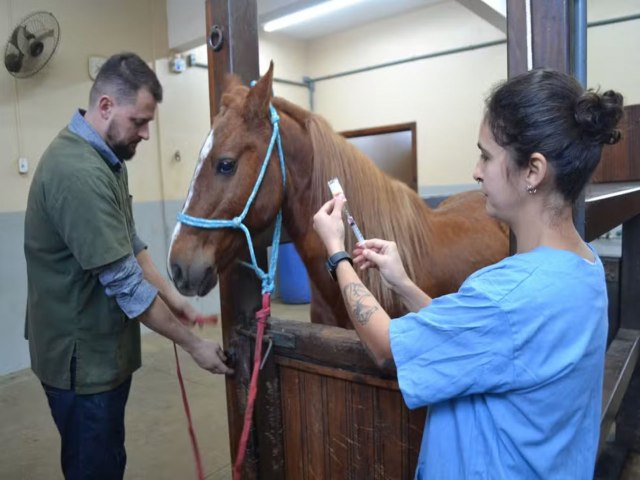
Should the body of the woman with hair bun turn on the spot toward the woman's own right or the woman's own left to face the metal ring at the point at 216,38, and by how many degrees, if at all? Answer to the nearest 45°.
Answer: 0° — they already face it

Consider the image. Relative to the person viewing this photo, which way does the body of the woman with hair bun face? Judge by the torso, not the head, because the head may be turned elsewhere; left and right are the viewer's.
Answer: facing away from the viewer and to the left of the viewer

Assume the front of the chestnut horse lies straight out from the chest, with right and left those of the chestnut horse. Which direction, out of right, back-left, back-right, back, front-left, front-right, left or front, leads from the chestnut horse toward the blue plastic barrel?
back-right

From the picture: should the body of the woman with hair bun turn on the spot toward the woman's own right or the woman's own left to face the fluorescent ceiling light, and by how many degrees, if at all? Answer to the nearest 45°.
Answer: approximately 45° to the woman's own right

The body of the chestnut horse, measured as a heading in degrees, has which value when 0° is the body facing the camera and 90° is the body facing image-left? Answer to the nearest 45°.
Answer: approximately 45°

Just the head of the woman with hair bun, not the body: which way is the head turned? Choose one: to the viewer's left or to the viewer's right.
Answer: to the viewer's left

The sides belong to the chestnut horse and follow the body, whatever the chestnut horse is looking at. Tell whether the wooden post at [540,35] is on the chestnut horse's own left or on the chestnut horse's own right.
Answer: on the chestnut horse's own left
